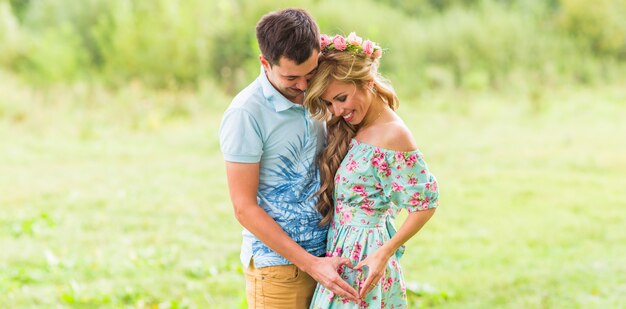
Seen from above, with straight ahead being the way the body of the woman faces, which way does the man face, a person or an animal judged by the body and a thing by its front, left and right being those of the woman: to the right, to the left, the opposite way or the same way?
to the left

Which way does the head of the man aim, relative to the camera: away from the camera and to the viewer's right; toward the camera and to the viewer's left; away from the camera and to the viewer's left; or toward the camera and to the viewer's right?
toward the camera and to the viewer's right

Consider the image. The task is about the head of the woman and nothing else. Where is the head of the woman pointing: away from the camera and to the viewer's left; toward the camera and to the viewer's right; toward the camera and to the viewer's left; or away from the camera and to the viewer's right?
toward the camera and to the viewer's left

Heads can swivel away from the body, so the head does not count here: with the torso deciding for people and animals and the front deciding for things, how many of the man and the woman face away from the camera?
0

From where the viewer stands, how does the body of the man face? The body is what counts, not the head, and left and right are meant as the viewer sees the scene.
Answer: facing the viewer and to the right of the viewer

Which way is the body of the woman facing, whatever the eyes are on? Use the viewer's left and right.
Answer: facing the viewer and to the left of the viewer
